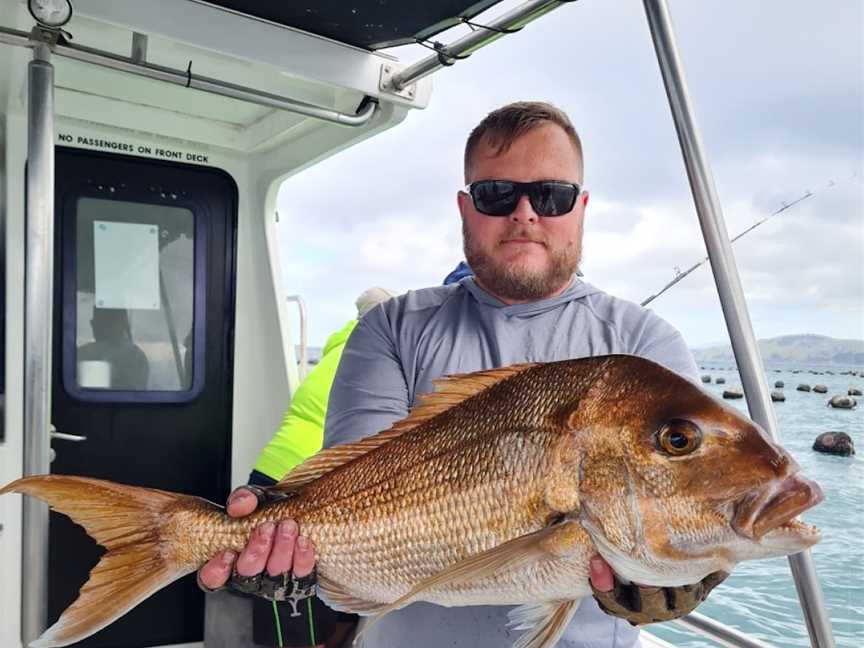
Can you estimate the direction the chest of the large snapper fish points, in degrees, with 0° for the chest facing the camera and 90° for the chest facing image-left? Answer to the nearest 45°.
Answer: approximately 270°

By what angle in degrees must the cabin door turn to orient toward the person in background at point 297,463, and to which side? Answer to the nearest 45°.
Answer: approximately 45° to its left

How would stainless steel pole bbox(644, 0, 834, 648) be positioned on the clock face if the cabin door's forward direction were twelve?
The stainless steel pole is roughly at 11 o'clock from the cabin door.

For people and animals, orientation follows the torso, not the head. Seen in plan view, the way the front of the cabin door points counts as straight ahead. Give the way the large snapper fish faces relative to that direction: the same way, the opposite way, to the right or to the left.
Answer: to the left

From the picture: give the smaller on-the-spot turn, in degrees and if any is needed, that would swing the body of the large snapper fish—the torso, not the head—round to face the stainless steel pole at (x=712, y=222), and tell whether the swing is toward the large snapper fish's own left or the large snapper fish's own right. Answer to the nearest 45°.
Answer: approximately 45° to the large snapper fish's own left
